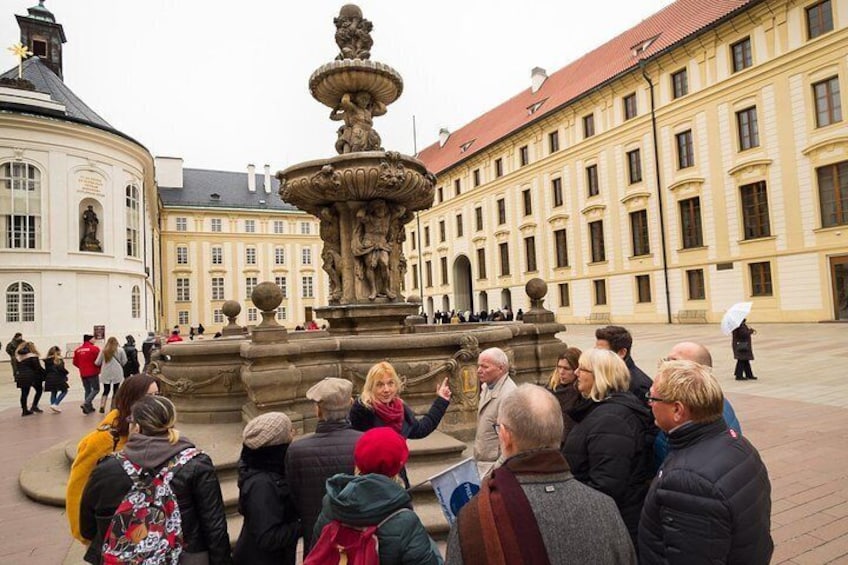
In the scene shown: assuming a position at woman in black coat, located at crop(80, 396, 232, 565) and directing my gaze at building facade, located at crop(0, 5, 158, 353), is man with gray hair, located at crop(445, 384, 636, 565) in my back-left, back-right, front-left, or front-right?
back-right

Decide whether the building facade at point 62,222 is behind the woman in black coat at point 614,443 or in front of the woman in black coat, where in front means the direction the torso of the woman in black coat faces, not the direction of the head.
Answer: in front

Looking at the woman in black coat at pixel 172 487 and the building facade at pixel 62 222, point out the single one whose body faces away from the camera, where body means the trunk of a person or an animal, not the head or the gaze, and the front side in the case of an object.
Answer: the woman in black coat

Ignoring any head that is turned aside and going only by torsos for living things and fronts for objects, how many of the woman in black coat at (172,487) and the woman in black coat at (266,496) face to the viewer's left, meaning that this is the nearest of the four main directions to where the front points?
0

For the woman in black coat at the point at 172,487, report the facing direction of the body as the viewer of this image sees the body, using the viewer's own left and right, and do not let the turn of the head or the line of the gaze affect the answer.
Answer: facing away from the viewer

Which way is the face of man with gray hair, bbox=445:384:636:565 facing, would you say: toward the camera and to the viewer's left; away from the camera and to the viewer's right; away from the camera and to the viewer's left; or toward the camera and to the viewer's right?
away from the camera and to the viewer's left

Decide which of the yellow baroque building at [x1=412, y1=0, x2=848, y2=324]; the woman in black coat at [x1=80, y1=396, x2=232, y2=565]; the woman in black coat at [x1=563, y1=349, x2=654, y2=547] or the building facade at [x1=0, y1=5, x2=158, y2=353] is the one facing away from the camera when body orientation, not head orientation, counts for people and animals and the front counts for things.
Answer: the woman in black coat at [x1=80, y1=396, x2=232, y2=565]

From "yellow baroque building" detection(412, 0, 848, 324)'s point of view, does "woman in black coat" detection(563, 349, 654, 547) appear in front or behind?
in front

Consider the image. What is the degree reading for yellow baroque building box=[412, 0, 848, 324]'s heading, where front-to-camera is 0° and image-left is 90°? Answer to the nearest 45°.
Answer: approximately 45°

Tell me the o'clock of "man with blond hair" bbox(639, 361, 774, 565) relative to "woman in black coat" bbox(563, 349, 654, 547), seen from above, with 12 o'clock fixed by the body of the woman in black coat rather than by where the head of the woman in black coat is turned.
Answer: The man with blond hair is roughly at 8 o'clock from the woman in black coat.

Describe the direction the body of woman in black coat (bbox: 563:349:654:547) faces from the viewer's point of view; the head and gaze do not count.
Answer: to the viewer's left

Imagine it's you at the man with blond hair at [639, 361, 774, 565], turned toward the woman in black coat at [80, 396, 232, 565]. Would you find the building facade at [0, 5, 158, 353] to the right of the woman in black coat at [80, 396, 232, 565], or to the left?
right

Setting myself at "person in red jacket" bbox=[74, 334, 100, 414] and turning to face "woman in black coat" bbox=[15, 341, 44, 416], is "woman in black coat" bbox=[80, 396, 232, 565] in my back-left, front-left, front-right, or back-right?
back-left

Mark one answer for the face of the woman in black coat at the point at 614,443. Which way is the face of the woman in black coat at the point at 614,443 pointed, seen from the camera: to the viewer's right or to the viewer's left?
to the viewer's left

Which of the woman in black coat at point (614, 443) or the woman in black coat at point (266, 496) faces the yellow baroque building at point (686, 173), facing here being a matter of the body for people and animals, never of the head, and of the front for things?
the woman in black coat at point (266, 496)

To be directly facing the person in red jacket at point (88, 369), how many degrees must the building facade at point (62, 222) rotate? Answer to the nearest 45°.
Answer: approximately 45° to its right

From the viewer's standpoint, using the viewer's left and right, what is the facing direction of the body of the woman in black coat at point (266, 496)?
facing away from the viewer and to the right of the viewer
